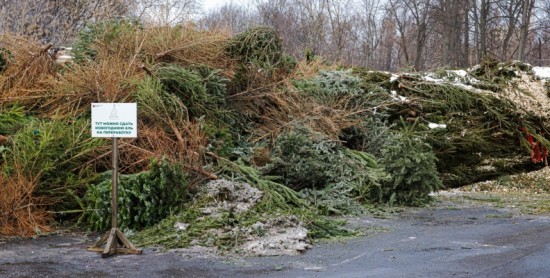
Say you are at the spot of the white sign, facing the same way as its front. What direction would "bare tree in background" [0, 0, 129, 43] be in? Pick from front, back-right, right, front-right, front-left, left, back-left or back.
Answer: back

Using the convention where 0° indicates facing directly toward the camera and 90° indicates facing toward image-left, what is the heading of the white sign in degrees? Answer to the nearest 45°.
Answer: approximately 0°
